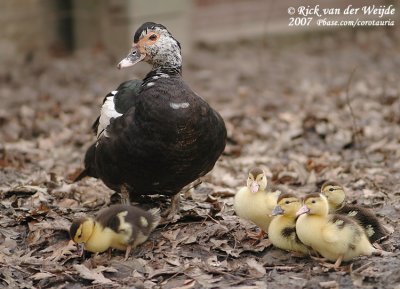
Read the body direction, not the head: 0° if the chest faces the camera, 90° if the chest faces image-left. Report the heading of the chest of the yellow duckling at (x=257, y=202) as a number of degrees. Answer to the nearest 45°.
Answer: approximately 45°
